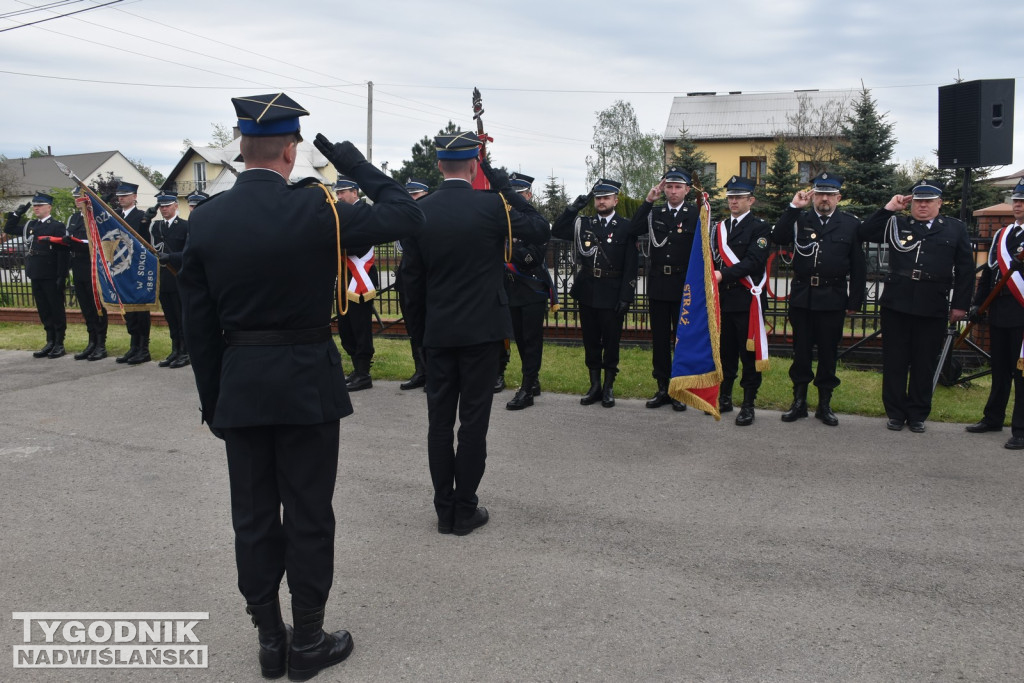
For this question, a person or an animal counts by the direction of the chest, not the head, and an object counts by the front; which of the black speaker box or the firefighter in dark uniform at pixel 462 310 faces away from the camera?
the firefighter in dark uniform

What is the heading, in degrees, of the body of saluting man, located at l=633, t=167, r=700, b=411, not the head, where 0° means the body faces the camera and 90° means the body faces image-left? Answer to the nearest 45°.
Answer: approximately 0°

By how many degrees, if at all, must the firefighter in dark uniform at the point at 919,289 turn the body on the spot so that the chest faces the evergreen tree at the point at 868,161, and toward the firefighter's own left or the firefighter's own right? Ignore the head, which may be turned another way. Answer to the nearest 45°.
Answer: approximately 180°

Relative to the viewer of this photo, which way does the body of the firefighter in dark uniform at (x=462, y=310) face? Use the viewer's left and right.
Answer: facing away from the viewer

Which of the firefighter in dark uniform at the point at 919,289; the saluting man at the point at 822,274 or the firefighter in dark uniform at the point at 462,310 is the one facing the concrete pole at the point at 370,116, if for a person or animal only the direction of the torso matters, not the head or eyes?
the firefighter in dark uniform at the point at 462,310

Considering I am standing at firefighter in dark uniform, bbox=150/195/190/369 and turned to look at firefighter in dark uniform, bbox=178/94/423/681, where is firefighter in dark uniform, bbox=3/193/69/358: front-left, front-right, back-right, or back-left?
back-right
